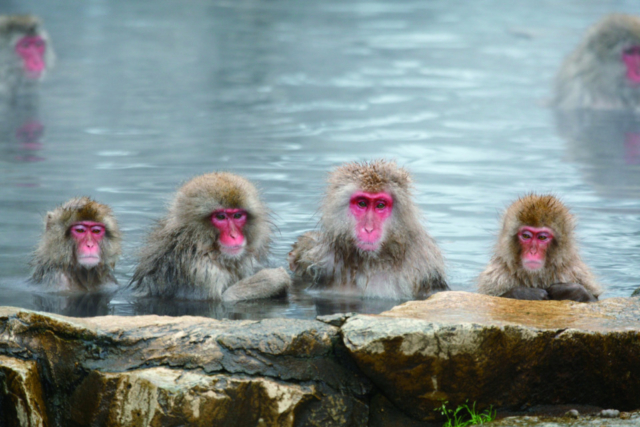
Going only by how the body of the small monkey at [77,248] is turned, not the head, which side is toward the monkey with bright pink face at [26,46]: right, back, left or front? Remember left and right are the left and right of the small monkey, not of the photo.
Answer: back

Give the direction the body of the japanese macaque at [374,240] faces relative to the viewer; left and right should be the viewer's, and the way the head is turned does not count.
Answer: facing the viewer

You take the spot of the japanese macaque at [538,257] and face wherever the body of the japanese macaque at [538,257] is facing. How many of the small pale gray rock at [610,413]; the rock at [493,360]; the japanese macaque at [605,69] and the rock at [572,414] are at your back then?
1

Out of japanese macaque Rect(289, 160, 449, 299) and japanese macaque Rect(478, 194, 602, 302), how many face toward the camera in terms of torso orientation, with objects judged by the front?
2

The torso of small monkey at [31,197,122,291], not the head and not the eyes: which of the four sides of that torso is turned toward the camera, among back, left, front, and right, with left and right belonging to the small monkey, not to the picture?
front

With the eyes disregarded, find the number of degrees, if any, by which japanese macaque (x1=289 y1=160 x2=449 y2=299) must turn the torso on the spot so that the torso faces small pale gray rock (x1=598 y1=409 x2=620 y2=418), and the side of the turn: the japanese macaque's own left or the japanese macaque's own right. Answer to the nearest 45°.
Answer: approximately 45° to the japanese macaque's own left

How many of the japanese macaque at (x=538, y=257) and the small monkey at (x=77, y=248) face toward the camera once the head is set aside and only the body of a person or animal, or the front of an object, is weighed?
2

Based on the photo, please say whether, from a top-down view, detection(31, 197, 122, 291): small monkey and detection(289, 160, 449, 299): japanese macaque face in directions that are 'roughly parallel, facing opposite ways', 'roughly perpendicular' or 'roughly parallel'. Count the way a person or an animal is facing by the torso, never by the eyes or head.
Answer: roughly parallel

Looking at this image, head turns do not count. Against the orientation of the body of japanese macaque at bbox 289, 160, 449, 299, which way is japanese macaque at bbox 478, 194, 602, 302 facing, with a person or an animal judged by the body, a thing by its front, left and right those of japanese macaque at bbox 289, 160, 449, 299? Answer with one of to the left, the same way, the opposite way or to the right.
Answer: the same way

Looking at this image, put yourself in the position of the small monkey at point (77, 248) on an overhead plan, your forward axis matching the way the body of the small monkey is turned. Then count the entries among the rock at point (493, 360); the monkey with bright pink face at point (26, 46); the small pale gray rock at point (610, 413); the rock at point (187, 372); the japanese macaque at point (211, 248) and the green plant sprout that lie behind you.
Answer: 1

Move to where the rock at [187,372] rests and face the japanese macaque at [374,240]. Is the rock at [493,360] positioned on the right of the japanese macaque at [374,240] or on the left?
right

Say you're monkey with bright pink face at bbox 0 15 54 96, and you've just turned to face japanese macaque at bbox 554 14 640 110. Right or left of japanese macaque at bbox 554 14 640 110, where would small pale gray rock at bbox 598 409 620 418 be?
right

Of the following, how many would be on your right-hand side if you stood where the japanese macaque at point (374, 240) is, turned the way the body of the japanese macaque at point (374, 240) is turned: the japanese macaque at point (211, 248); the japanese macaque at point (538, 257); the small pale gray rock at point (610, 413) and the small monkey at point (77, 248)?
2

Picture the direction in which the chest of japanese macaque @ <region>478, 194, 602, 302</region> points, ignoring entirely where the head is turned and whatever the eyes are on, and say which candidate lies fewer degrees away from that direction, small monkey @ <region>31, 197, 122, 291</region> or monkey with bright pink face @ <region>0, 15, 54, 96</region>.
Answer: the small monkey

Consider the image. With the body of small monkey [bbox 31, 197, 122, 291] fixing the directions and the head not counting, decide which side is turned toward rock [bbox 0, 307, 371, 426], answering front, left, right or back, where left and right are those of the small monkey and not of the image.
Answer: front

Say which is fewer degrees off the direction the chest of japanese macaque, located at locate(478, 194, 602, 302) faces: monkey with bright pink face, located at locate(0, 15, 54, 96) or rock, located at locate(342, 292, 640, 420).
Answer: the rock

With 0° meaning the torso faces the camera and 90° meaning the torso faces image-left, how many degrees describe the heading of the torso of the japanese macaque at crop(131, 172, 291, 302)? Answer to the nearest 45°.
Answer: approximately 315°

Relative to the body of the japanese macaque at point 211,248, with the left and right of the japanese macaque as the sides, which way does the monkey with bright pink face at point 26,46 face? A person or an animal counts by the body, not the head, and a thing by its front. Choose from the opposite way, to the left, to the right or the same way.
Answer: the same way

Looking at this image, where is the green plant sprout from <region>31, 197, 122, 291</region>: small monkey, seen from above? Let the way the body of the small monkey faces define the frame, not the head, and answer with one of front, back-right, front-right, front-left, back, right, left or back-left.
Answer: front-left

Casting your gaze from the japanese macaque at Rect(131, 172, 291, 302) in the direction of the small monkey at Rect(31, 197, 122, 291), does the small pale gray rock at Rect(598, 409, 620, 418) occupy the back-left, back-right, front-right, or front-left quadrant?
back-left
